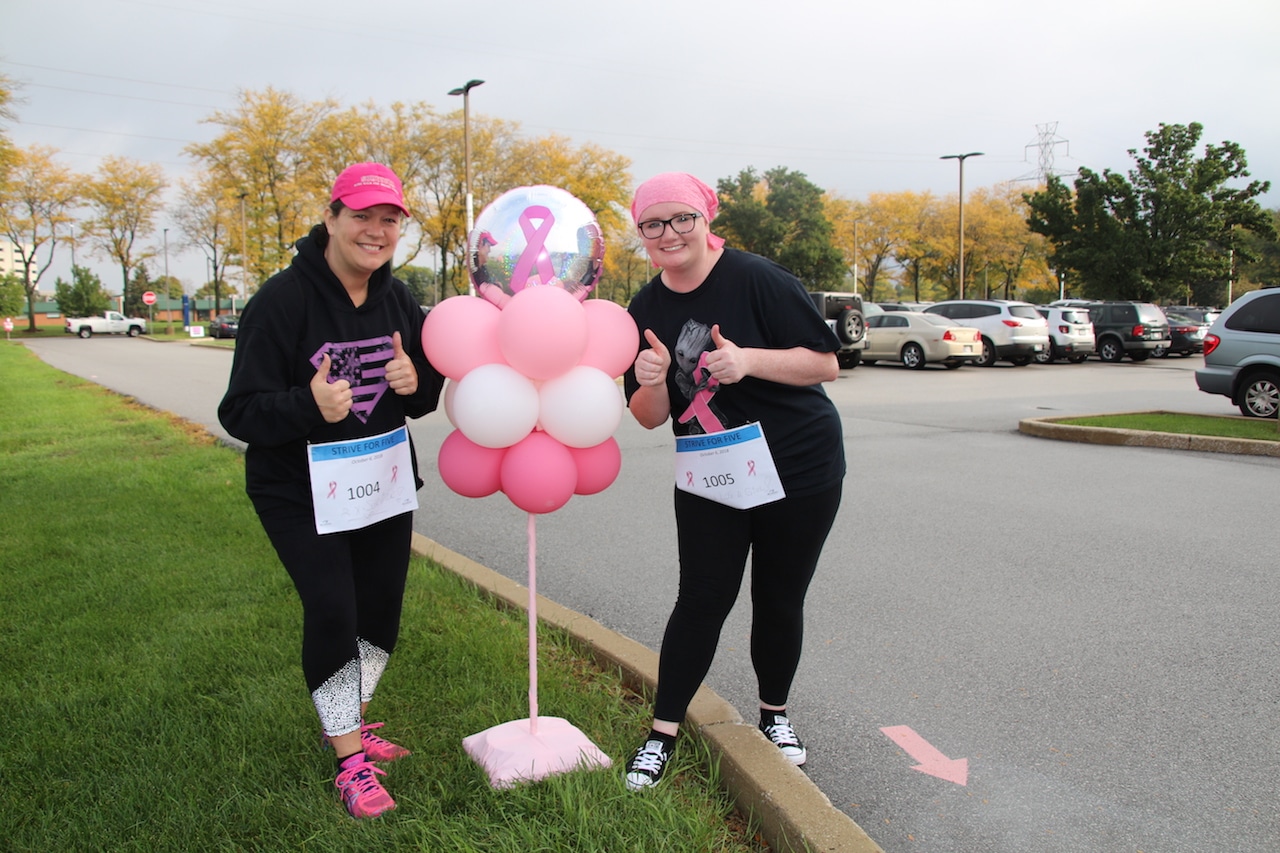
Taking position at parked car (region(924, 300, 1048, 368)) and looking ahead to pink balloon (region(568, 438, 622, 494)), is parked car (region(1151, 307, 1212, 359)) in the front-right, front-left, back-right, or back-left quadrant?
back-left

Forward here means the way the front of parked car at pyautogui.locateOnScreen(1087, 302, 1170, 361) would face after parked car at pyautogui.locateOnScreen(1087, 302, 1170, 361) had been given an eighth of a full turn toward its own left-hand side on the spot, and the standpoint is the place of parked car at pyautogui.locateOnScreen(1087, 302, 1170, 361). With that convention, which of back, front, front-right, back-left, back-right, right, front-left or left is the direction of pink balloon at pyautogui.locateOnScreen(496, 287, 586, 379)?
left

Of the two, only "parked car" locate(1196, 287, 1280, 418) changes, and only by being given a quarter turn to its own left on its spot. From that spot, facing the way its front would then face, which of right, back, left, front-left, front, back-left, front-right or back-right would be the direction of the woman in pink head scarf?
back

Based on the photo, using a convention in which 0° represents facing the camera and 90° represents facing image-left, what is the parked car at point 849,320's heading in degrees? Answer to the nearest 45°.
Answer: approximately 135°

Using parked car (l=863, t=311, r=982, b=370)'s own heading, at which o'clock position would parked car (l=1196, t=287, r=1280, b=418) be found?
parked car (l=1196, t=287, r=1280, b=418) is roughly at 7 o'clock from parked car (l=863, t=311, r=982, b=370).

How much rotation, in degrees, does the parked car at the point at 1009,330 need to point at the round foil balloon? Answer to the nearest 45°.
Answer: approximately 135° to its left

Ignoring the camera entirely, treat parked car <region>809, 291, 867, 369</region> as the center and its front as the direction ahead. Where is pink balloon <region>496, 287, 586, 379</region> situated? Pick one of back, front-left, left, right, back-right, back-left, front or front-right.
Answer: back-left

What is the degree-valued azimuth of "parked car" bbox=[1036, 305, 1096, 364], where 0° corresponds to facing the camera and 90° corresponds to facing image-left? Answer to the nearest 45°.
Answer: approximately 135°

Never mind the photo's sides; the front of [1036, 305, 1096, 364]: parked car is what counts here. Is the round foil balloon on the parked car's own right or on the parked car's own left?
on the parked car's own left

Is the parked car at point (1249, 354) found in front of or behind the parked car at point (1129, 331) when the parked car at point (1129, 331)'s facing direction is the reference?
behind

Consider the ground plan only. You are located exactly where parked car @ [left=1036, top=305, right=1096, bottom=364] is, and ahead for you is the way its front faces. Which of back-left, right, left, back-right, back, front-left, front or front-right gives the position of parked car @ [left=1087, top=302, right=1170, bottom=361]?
right

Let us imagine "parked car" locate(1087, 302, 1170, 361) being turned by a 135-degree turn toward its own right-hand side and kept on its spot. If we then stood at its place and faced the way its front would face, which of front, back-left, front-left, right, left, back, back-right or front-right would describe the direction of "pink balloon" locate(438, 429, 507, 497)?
right

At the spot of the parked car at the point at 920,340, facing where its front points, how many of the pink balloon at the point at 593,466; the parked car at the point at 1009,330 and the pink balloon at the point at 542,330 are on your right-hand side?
1

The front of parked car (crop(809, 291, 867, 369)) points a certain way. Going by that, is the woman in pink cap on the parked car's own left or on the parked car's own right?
on the parked car's own left
